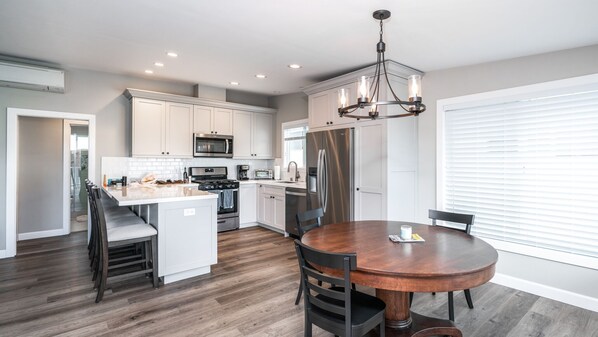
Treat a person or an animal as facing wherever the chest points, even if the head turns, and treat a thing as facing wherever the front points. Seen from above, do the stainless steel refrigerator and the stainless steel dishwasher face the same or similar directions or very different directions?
same or similar directions

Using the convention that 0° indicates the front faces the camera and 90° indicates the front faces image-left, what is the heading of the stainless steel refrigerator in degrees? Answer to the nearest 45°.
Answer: approximately 45°

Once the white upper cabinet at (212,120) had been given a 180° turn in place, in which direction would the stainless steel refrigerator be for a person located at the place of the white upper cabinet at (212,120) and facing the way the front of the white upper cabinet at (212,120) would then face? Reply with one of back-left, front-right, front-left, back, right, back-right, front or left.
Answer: back-right

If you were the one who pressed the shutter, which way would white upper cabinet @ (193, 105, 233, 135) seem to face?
facing the viewer

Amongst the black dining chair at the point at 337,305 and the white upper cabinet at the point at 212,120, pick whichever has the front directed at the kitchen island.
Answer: the white upper cabinet

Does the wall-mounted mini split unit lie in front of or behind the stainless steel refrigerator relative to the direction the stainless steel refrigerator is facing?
in front

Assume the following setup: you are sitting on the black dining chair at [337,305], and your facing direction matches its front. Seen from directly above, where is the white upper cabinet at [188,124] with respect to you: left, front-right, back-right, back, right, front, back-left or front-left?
left

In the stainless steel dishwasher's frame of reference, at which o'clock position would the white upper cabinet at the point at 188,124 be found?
The white upper cabinet is roughly at 2 o'clock from the stainless steel dishwasher.

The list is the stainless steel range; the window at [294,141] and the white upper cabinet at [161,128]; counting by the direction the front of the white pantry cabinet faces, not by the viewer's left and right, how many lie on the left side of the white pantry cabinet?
0

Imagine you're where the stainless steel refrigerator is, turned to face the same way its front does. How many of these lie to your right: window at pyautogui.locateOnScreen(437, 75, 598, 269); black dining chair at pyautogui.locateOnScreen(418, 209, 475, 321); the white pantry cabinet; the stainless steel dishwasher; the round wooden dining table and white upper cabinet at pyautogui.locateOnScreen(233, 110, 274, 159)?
2

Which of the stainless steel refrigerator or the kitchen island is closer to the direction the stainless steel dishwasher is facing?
the kitchen island

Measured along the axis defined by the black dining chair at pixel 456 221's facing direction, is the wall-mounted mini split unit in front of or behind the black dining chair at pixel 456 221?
in front

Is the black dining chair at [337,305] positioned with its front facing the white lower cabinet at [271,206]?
no

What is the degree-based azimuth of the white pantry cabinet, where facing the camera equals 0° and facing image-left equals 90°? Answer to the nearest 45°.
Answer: approximately 45°

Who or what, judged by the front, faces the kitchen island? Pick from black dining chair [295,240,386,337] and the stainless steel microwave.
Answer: the stainless steel microwave

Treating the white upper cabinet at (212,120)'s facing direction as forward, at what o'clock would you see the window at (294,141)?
The window is roughly at 9 o'clock from the white upper cabinet.

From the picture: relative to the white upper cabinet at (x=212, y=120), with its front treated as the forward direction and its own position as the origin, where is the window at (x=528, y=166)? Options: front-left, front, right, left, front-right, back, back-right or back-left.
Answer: front-left

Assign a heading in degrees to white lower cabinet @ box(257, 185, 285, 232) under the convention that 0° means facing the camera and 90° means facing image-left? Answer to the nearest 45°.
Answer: approximately 45°

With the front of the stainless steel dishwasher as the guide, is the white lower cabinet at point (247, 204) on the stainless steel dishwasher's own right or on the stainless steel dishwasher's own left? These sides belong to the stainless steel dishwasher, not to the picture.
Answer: on the stainless steel dishwasher's own right

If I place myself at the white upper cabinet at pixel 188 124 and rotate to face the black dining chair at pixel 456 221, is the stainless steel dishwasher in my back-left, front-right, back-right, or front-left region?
front-left

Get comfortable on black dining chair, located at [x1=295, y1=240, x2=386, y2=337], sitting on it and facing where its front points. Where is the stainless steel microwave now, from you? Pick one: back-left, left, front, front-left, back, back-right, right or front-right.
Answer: left

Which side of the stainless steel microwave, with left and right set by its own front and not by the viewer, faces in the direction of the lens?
front

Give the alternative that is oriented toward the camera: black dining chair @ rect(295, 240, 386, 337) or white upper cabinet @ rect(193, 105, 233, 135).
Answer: the white upper cabinet
